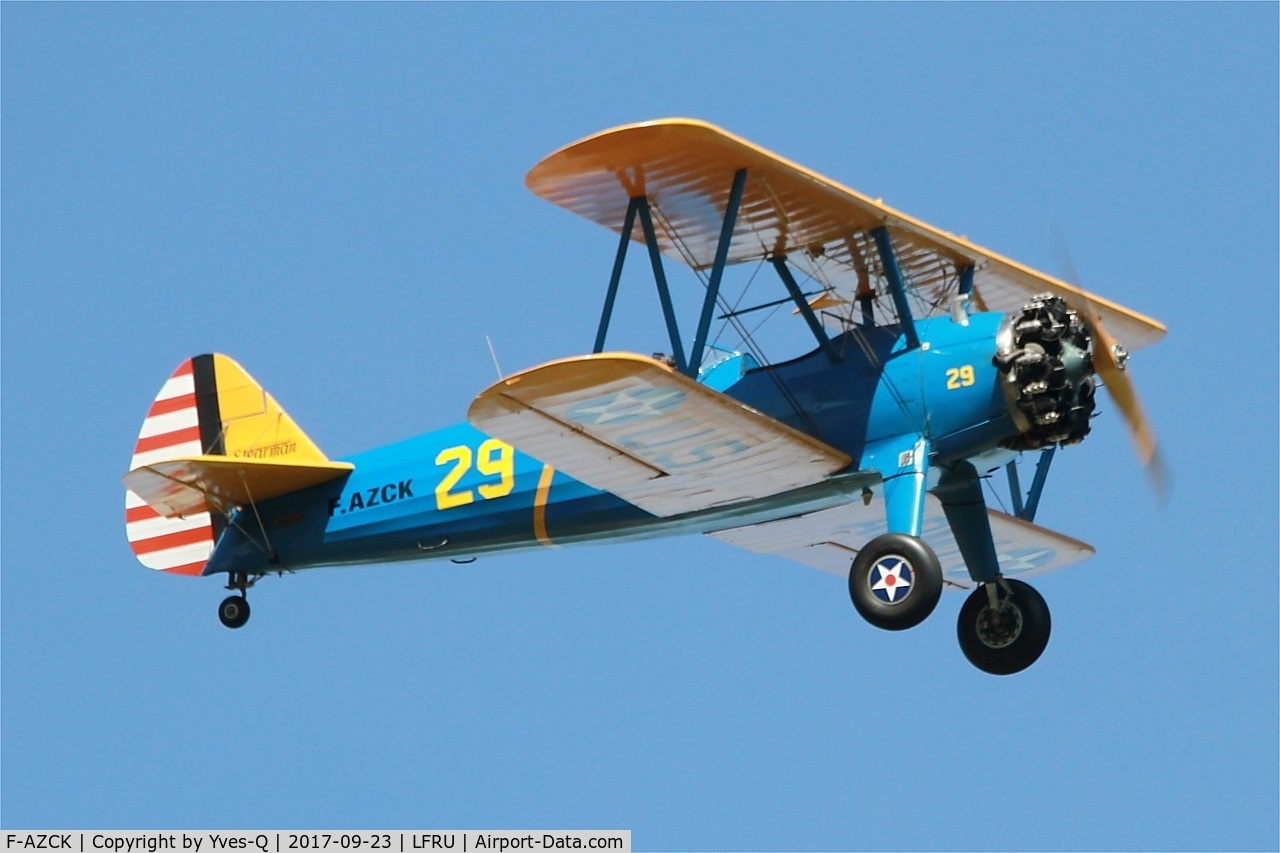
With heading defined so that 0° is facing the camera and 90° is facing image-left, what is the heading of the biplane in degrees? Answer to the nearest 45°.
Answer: approximately 315°
